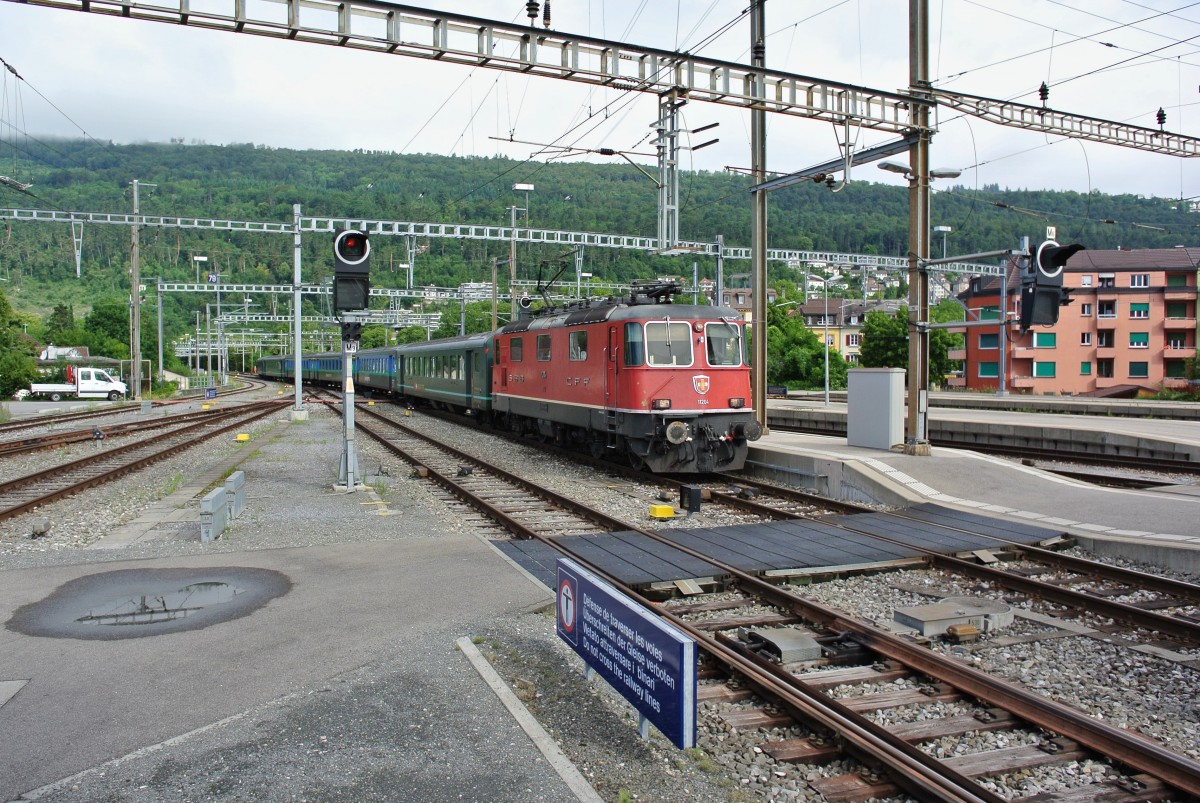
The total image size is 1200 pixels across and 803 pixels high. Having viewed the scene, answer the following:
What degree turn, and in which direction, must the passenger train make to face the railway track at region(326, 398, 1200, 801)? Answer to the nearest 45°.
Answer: approximately 45° to its right

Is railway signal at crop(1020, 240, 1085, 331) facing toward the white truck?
no

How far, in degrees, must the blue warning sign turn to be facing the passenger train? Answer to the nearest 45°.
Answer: approximately 135° to its right

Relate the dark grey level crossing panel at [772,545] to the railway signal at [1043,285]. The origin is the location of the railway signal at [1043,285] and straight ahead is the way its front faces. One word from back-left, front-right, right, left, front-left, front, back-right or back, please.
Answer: right

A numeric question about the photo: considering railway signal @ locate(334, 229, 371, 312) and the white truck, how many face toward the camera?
1

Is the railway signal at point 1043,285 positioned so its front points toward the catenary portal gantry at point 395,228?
no

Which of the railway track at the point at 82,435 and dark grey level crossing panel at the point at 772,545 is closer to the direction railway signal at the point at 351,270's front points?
the dark grey level crossing panel

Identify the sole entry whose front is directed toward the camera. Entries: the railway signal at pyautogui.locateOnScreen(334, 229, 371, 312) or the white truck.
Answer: the railway signal

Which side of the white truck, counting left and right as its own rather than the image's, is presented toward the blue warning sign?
right

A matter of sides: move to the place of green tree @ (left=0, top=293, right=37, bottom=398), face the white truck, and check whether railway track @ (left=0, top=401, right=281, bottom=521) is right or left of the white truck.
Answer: right

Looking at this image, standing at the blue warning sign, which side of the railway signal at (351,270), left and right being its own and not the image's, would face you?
front

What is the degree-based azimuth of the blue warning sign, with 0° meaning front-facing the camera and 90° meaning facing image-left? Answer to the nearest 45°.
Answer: approximately 45°

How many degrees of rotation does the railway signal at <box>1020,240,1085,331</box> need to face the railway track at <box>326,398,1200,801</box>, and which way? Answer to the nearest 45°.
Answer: approximately 45° to its right

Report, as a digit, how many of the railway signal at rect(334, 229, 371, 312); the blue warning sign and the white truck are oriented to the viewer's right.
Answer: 1

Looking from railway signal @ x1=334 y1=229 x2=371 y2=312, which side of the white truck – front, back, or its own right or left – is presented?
right

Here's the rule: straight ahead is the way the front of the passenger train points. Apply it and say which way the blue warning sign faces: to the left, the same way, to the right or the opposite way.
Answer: to the right

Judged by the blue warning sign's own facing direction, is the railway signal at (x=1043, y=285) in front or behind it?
behind

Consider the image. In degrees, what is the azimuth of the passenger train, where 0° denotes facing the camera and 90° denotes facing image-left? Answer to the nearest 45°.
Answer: approximately 315°

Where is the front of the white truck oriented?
to the viewer's right

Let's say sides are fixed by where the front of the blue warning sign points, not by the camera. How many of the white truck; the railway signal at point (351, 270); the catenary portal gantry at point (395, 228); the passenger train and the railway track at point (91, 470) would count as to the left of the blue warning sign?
0

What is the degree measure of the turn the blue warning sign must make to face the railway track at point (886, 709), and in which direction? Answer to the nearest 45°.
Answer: approximately 135° to its left

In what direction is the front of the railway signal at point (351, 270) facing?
toward the camera
